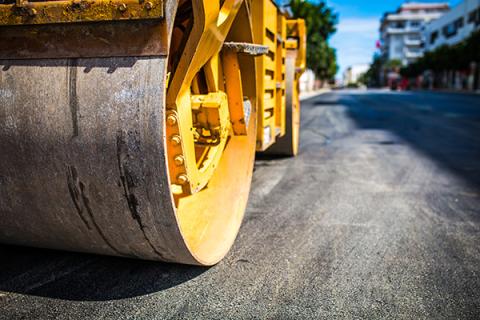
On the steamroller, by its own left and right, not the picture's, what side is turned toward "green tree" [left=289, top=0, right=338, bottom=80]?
back

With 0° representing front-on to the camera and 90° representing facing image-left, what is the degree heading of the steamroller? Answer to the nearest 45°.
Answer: approximately 45°
